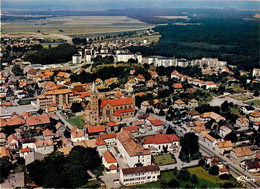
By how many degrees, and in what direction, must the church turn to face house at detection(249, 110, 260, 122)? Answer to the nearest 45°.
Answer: approximately 135° to its left

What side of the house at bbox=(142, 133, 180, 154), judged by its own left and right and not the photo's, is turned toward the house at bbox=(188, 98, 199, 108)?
back

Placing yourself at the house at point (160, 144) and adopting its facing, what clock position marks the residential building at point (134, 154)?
The residential building is roughly at 1 o'clock from the house.

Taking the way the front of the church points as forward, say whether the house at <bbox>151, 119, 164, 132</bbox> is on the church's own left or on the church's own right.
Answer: on the church's own left

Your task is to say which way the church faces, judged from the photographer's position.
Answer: facing the viewer and to the left of the viewer

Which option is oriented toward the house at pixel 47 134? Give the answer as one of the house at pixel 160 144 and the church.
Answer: the church

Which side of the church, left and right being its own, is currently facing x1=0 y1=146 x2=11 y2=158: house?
front

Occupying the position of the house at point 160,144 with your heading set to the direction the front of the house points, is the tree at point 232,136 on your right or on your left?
on your left

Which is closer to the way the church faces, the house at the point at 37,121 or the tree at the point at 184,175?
the house

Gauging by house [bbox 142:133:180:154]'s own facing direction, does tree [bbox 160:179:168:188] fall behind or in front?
in front

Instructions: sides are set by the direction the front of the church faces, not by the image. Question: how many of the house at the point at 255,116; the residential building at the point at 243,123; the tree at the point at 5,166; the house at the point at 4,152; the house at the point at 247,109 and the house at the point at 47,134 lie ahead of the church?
3

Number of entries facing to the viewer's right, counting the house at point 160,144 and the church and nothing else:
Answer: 0

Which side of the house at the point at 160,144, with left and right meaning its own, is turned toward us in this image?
front

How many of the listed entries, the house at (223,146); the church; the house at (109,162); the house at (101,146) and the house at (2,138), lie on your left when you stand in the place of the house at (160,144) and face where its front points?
1

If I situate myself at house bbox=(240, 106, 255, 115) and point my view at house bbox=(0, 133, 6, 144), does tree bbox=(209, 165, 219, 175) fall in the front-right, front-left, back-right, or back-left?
front-left

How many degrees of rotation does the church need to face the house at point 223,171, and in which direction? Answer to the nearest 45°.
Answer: approximately 90° to its left

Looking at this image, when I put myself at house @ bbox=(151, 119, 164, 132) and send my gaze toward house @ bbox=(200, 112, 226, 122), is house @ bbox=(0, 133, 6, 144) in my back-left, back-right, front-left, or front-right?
back-left
